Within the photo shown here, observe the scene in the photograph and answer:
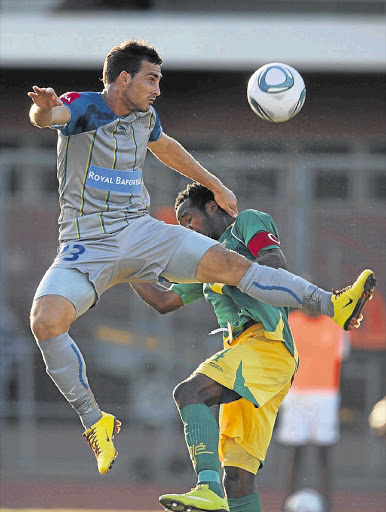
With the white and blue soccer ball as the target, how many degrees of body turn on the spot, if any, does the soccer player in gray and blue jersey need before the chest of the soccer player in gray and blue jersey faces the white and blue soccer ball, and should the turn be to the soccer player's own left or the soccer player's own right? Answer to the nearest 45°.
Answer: approximately 90° to the soccer player's own left

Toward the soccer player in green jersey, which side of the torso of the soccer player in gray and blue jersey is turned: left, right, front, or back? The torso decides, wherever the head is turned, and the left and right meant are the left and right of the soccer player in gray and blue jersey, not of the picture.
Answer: left

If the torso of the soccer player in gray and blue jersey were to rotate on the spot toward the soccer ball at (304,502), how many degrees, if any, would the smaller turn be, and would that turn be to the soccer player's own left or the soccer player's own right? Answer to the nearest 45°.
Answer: approximately 135° to the soccer player's own left
